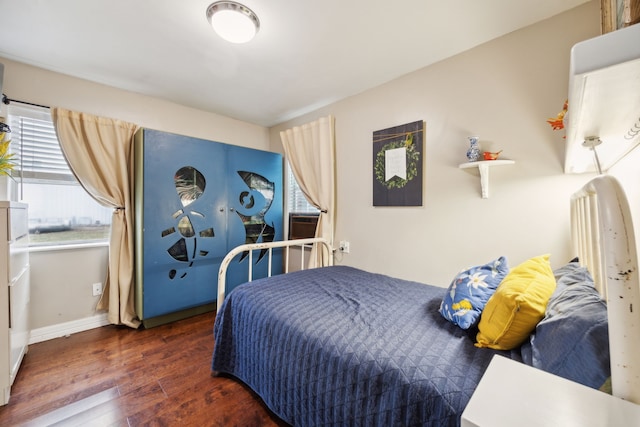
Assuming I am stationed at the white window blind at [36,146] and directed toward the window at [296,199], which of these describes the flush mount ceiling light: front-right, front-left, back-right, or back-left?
front-right

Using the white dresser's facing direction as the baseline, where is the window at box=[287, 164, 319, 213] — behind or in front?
in front

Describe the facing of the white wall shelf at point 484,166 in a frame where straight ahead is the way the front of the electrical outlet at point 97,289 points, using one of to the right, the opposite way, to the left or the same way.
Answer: to the right

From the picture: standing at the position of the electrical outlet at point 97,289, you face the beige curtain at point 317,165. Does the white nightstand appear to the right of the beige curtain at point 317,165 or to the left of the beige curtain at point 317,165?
right

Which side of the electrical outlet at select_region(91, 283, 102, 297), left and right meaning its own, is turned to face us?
front

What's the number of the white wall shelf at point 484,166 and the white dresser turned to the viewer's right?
1

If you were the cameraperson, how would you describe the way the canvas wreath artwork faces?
facing the viewer and to the left of the viewer

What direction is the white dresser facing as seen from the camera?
to the viewer's right

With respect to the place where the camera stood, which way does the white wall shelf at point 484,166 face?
facing the viewer

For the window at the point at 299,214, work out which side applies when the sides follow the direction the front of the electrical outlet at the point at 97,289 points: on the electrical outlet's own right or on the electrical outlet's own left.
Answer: on the electrical outlet's own left

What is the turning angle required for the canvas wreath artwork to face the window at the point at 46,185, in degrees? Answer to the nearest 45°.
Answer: approximately 45° to its right

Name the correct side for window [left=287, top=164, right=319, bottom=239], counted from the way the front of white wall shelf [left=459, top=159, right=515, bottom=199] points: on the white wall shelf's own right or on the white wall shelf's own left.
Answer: on the white wall shelf's own right
